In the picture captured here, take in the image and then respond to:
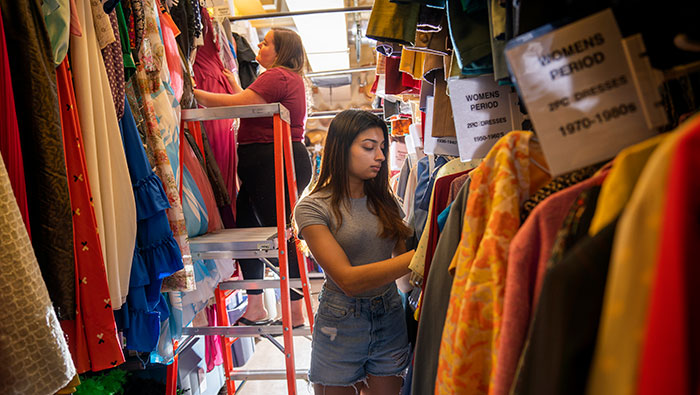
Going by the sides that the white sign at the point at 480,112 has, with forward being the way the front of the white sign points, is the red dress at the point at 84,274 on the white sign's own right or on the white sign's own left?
on the white sign's own right

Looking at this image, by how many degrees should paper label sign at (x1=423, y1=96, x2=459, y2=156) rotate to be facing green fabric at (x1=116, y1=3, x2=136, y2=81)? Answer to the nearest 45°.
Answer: approximately 90° to its right

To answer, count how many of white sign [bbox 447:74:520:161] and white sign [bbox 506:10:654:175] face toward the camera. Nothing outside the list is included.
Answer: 2
